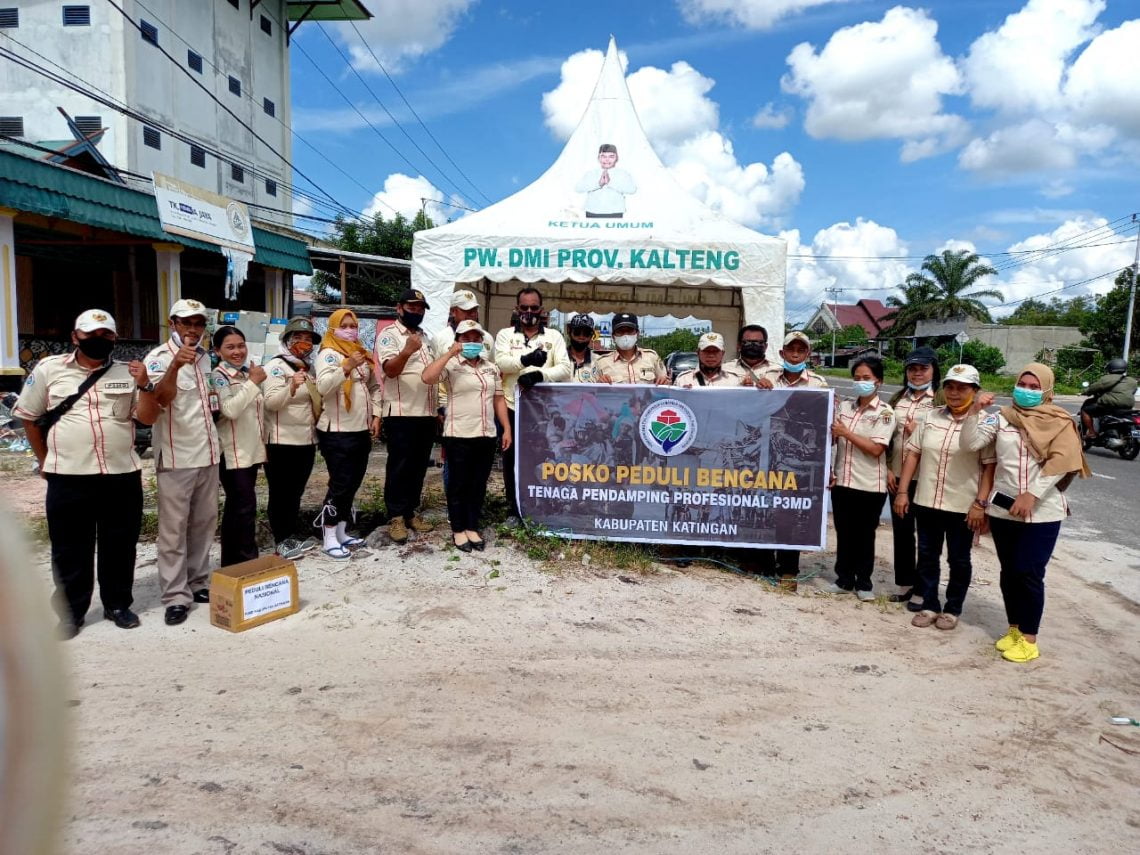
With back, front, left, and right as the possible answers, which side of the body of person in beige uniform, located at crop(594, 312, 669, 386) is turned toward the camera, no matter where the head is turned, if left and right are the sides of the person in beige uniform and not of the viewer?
front

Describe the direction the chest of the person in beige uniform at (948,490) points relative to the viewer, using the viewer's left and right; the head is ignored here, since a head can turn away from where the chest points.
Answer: facing the viewer and to the left of the viewer

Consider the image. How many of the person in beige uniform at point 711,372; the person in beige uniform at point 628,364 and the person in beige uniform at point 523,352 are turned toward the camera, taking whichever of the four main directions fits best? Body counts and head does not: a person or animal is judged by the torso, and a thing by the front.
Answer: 3

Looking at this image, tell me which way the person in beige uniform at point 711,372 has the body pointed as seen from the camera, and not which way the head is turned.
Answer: toward the camera

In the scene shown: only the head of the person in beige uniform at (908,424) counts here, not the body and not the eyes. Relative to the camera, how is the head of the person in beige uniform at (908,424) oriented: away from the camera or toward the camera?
toward the camera

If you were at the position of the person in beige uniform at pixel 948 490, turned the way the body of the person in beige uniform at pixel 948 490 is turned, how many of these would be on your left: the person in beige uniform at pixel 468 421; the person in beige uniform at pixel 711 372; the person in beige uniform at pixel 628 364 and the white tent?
0

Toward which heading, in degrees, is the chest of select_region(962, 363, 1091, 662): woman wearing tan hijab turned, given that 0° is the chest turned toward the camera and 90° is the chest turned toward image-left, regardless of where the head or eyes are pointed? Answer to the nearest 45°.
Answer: approximately 45°

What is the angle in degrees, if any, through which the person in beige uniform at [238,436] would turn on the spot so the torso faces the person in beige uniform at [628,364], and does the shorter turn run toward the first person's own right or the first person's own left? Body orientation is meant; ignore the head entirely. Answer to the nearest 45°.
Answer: approximately 45° to the first person's own left

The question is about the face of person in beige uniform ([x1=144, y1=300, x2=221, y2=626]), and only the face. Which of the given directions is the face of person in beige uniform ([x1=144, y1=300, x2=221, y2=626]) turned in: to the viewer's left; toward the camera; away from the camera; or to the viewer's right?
toward the camera

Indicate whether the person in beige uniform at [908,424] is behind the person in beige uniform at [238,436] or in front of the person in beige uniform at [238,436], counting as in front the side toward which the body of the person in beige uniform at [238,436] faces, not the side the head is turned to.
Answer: in front

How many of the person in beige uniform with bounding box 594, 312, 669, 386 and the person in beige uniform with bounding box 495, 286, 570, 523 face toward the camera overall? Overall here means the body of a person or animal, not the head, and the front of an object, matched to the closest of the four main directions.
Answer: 2

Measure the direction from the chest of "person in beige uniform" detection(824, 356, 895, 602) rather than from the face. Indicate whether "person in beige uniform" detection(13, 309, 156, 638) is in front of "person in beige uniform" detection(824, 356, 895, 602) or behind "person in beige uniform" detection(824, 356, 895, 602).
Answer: in front

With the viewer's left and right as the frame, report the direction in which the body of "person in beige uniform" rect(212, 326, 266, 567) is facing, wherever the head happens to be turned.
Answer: facing the viewer and to the right of the viewer

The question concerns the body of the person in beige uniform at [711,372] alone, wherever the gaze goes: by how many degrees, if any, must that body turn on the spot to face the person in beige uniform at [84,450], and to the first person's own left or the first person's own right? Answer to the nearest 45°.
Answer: approximately 45° to the first person's own right

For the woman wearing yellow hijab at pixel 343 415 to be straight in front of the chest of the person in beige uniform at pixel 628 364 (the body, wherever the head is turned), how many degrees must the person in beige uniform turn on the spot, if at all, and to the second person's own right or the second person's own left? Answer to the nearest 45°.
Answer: approximately 90° to the second person's own right

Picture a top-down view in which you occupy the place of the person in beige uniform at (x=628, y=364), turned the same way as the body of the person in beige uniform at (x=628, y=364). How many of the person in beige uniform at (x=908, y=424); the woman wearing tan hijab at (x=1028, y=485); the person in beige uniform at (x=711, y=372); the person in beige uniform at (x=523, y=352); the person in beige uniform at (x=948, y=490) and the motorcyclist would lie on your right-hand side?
1

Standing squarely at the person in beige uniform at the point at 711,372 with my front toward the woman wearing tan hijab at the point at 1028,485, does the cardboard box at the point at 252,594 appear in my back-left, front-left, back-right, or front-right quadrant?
back-right

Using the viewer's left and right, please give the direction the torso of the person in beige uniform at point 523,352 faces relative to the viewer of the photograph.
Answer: facing the viewer

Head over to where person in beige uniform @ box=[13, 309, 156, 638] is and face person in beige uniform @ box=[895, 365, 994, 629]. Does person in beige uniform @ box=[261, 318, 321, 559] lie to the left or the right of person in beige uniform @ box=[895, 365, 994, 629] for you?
left

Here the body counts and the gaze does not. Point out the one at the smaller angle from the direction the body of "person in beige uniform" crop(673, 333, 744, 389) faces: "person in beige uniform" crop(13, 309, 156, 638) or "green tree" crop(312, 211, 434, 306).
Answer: the person in beige uniform
